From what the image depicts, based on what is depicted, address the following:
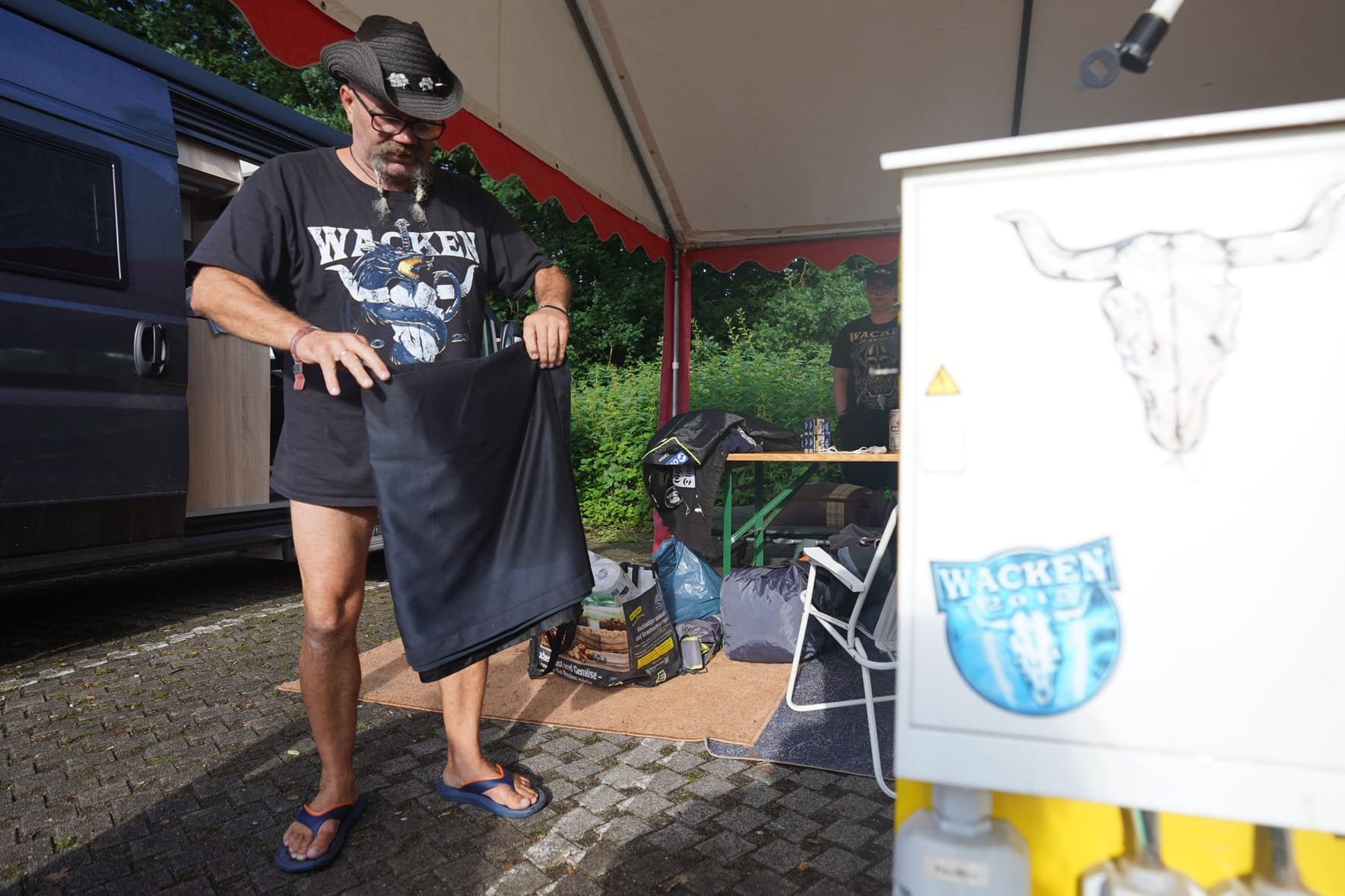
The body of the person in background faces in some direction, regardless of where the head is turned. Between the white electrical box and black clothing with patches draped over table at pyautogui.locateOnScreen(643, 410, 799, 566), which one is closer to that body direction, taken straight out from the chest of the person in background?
the white electrical box

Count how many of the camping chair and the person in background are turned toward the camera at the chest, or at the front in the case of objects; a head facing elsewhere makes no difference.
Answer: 1

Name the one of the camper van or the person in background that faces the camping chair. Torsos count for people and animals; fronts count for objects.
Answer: the person in background

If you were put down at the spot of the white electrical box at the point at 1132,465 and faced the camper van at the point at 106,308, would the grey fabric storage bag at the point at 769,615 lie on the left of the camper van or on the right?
right

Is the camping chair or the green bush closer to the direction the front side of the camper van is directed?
the green bush

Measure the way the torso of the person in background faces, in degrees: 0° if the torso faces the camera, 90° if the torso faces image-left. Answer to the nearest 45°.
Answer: approximately 0°

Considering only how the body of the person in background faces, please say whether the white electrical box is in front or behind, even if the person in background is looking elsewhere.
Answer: in front

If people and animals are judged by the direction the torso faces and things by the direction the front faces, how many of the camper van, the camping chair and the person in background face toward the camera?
1

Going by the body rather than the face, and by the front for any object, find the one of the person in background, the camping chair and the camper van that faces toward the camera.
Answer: the person in background

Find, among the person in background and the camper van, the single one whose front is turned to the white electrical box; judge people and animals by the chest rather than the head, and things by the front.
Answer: the person in background

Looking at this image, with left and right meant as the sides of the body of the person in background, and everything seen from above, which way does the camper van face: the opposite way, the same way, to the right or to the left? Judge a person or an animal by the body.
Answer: the opposite way

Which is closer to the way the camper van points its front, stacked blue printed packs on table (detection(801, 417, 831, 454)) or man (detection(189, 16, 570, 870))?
the stacked blue printed packs on table

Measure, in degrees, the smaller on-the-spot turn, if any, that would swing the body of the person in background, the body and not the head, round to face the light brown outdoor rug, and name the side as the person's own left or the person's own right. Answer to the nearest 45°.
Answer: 0° — they already face it

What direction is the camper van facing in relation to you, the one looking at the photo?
facing away from the viewer and to the right of the viewer
